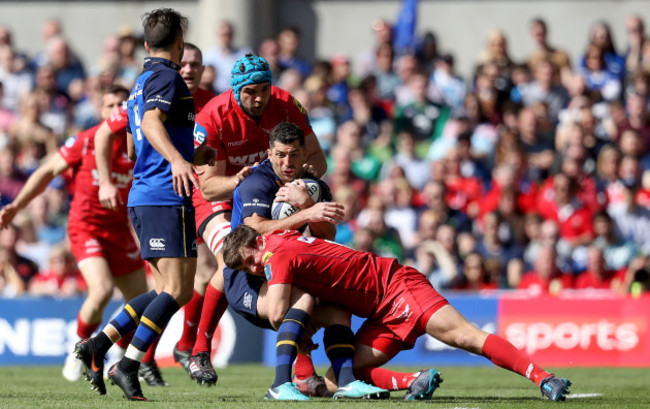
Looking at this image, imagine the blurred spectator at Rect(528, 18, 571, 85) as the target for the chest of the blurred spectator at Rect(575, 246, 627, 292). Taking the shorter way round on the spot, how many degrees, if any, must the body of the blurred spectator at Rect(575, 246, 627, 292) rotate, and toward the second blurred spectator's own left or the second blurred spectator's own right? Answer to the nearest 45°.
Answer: approximately 180°

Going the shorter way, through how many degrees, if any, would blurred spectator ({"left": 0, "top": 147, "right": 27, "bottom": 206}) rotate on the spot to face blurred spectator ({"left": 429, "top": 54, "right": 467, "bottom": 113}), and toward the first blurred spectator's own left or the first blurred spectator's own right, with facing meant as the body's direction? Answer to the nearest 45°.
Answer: approximately 90° to the first blurred spectator's own left

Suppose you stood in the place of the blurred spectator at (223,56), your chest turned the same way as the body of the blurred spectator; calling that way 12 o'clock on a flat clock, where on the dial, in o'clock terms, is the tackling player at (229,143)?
The tackling player is roughly at 12 o'clock from the blurred spectator.

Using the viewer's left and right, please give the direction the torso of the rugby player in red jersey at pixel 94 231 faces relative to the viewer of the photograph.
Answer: facing the viewer and to the right of the viewer

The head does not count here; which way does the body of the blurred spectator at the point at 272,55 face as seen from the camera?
toward the camera

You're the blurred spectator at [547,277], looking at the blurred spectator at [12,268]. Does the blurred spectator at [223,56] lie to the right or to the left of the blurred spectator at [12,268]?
right

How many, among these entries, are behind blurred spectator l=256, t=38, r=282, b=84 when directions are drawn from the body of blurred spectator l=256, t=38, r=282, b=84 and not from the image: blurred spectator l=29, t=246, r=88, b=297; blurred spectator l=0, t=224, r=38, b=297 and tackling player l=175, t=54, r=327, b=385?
0

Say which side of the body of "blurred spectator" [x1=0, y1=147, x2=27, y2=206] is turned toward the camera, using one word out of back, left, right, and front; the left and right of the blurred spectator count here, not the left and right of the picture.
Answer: front

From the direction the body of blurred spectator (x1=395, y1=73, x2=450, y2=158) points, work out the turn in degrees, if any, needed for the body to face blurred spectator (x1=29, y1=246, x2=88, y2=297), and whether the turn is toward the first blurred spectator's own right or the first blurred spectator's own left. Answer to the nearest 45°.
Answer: approximately 45° to the first blurred spectator's own right

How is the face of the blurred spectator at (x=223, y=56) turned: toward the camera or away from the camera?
toward the camera

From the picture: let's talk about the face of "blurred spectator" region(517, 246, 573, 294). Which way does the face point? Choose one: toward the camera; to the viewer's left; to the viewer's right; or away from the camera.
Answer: toward the camera

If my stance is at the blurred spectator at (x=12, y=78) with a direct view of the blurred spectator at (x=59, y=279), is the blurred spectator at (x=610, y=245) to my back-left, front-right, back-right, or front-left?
front-left

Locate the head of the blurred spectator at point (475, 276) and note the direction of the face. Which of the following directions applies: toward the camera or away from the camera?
toward the camera

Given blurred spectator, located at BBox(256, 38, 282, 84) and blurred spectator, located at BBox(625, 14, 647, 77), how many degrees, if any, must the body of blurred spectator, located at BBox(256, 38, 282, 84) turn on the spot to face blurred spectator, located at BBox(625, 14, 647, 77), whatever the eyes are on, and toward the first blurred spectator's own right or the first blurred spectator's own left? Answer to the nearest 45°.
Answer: approximately 90° to the first blurred spectator's own left

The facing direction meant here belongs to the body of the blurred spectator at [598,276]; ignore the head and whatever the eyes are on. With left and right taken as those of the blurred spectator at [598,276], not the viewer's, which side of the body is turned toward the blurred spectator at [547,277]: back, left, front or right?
right

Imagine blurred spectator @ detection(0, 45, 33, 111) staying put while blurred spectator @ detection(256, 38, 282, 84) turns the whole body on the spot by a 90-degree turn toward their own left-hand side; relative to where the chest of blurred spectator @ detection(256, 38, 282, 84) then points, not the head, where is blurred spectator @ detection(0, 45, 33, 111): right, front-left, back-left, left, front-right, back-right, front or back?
back
